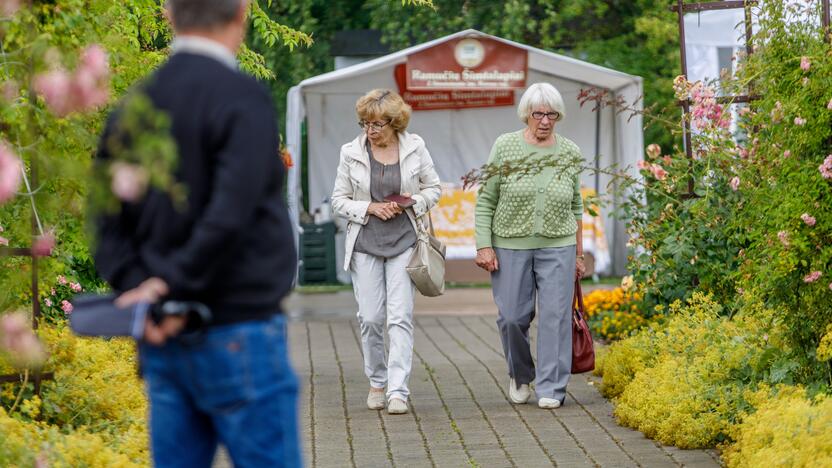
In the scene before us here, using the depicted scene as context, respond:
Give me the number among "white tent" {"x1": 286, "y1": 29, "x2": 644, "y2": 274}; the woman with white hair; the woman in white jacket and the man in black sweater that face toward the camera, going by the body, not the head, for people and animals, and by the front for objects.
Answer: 3

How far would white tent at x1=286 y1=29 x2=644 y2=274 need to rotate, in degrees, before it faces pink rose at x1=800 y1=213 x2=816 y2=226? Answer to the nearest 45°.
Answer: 0° — it already faces it

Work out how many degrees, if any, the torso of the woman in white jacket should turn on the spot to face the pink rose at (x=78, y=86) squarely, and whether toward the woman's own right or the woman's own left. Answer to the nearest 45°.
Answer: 0° — they already face it

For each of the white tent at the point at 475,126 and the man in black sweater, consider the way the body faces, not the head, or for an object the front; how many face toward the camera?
1

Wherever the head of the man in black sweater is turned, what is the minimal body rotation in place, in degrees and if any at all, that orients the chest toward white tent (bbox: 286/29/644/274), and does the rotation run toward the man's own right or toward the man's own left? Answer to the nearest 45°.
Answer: approximately 45° to the man's own left

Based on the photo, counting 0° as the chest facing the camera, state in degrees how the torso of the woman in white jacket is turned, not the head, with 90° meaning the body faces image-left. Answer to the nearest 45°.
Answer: approximately 0°

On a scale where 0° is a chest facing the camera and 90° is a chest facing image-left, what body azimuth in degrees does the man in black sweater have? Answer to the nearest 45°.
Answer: approximately 225°
